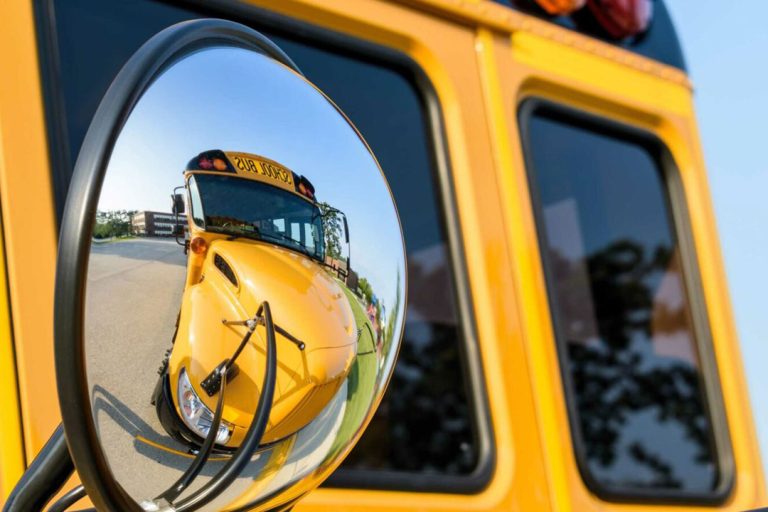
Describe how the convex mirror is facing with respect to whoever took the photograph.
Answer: facing the viewer and to the right of the viewer
